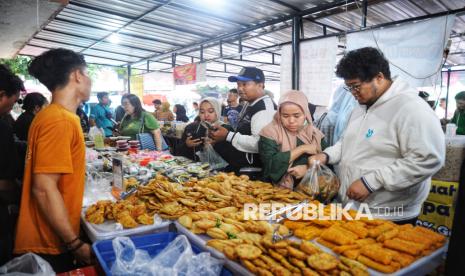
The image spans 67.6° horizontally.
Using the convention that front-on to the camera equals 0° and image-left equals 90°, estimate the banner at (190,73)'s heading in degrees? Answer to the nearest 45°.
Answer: approximately 0°

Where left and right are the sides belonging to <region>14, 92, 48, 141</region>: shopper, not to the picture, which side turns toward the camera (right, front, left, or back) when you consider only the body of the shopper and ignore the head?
right

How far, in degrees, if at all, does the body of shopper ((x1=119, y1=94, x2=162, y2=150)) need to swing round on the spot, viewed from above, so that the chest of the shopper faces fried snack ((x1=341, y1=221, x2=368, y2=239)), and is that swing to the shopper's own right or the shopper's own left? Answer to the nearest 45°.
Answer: approximately 45° to the shopper's own left

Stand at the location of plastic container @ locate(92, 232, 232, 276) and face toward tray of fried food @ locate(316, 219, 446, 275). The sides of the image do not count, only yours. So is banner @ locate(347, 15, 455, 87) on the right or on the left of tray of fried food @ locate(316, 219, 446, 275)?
left

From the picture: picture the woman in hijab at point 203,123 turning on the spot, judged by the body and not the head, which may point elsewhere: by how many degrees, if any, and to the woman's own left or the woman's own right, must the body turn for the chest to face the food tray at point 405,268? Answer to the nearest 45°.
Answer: approximately 45° to the woman's own left

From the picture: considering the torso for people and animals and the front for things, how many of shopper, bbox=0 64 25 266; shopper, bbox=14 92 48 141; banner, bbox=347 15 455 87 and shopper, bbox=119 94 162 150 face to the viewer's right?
2
